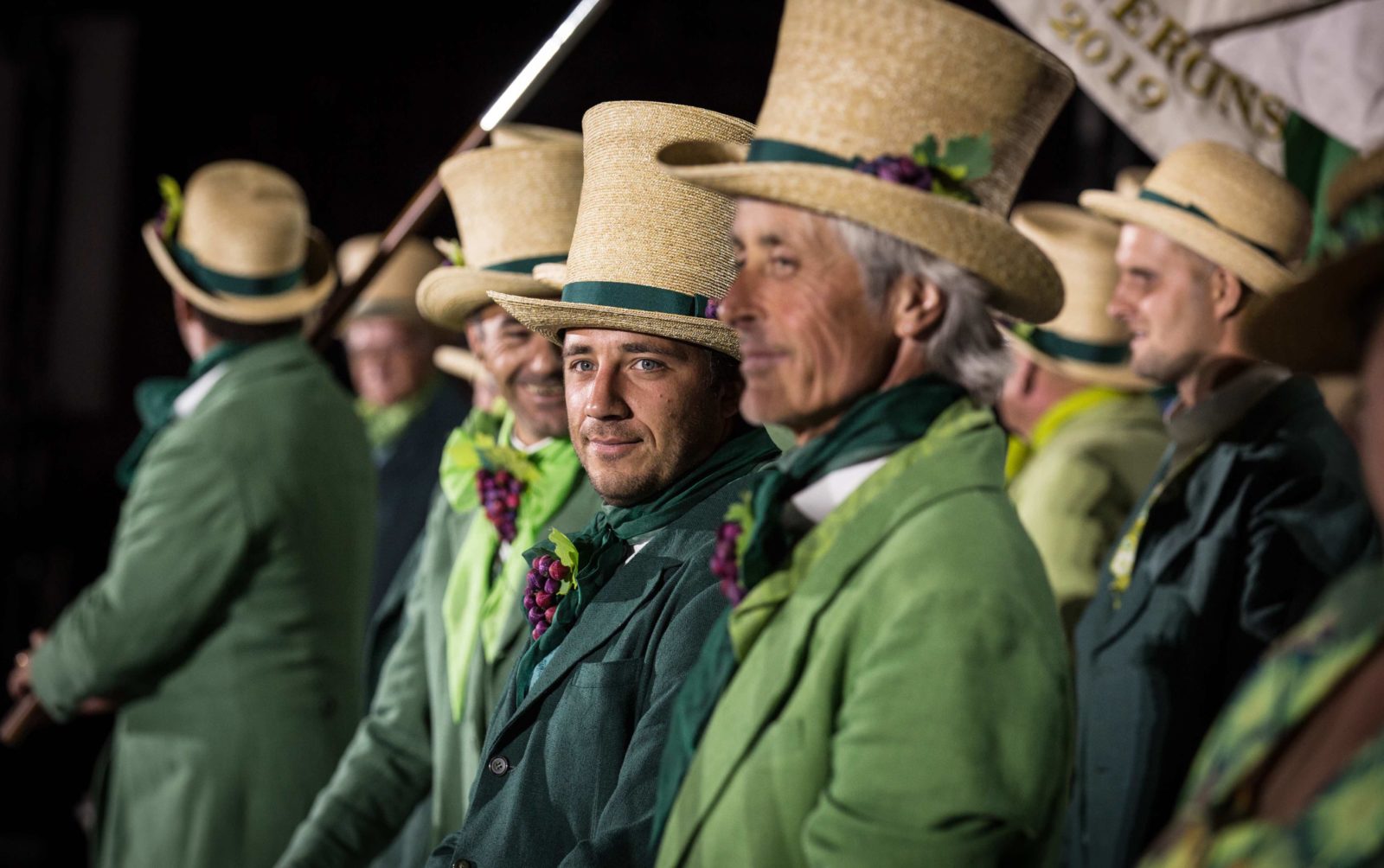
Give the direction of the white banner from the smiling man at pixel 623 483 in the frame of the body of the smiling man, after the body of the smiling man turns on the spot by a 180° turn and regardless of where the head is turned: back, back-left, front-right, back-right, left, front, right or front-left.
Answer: front

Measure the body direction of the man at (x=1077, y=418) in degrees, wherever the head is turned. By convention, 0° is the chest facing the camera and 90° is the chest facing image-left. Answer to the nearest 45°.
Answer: approximately 135°

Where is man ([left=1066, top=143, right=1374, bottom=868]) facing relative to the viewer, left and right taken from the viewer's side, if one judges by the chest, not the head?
facing to the left of the viewer

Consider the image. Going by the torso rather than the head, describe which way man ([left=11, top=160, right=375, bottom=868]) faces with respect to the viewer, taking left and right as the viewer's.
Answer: facing away from the viewer and to the left of the viewer

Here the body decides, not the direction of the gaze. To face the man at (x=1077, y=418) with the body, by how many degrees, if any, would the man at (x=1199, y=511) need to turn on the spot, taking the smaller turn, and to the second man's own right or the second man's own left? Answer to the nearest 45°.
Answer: approximately 90° to the second man's own right

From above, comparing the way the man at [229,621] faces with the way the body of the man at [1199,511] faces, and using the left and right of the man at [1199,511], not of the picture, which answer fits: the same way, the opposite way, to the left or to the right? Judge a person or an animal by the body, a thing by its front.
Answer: to the right

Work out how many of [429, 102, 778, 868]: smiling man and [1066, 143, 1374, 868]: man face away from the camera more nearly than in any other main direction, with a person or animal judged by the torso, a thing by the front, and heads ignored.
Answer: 0
